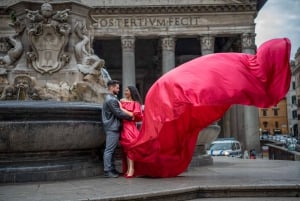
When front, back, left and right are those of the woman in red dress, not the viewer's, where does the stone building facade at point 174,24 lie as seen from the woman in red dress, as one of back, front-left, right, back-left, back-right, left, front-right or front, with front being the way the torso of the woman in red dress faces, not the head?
back-right

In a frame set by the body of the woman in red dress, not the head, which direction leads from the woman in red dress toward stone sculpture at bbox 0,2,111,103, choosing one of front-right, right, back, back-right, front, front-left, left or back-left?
right

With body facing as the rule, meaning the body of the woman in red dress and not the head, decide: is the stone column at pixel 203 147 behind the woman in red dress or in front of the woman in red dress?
behind

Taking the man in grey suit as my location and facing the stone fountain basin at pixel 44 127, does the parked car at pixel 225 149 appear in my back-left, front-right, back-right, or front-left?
back-right

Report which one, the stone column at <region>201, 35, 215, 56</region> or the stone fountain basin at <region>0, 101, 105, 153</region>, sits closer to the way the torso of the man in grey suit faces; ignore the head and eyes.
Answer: the stone column

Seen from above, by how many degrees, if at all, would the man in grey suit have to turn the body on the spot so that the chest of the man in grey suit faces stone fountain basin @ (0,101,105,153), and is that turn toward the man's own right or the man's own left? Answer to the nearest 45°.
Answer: approximately 180°

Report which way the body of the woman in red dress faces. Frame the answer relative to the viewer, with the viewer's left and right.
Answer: facing the viewer and to the left of the viewer

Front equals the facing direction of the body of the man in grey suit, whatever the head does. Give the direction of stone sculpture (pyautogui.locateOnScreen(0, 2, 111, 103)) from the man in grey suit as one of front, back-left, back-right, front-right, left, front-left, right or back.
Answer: back-left

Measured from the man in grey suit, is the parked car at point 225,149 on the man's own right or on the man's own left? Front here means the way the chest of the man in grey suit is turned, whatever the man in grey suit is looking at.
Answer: on the man's own left

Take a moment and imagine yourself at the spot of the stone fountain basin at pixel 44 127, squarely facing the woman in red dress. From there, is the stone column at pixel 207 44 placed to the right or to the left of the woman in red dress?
left

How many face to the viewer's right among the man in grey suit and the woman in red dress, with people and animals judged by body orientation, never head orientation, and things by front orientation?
1

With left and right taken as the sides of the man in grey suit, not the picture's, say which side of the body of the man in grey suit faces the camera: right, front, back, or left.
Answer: right

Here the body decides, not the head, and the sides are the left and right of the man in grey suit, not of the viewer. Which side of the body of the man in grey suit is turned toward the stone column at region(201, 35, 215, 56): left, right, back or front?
left
